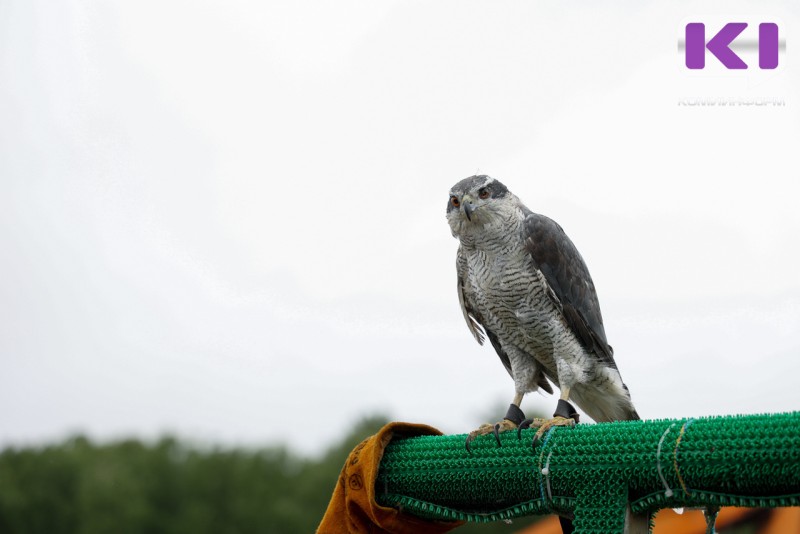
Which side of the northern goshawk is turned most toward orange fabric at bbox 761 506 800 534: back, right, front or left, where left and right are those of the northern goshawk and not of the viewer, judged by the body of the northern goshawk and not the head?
back

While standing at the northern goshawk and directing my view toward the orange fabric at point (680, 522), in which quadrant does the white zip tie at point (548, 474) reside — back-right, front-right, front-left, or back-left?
back-right

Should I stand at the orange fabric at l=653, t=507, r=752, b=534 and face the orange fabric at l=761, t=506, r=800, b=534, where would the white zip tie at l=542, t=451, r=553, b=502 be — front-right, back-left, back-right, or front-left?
back-right

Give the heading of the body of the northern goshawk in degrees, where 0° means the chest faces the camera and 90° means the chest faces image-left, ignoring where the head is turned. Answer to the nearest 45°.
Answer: approximately 45°

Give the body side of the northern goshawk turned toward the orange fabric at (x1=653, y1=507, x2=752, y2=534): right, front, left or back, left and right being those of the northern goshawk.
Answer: back
